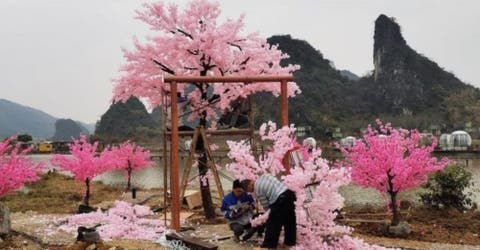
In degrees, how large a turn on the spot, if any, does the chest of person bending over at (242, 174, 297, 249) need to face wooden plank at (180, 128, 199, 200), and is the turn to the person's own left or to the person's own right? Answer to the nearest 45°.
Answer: approximately 45° to the person's own right

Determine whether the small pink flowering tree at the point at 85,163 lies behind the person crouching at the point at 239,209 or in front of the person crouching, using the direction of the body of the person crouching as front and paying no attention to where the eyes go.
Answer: behind

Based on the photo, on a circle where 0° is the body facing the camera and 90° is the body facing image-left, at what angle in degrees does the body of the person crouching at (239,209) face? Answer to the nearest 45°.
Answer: approximately 0°

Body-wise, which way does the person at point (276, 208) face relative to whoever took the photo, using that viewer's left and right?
facing to the left of the viewer

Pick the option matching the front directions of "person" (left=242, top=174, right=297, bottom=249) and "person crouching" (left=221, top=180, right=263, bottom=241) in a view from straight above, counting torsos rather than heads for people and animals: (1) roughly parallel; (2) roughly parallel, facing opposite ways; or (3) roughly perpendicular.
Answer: roughly perpendicular

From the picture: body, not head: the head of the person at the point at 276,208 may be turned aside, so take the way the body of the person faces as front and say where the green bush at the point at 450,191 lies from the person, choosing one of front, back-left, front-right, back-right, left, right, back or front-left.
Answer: back-right

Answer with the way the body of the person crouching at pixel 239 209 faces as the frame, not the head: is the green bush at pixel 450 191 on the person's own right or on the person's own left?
on the person's own left

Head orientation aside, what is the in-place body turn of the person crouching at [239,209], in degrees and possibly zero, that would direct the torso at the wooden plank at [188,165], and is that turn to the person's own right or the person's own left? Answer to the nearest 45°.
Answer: approximately 135° to the person's own right

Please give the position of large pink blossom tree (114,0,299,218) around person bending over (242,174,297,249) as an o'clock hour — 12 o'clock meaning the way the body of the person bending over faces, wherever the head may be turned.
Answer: The large pink blossom tree is roughly at 2 o'clock from the person bending over.

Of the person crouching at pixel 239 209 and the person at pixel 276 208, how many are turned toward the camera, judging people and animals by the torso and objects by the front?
1
